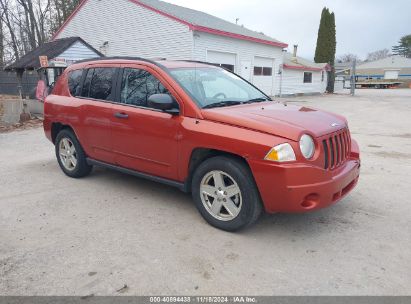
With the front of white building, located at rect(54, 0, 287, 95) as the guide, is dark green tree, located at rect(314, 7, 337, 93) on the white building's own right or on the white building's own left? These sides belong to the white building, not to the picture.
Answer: on the white building's own left

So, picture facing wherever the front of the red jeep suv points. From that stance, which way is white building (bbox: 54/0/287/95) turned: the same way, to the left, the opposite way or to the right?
the same way

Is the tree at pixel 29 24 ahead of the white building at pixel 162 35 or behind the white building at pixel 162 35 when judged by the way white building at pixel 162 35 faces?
behind

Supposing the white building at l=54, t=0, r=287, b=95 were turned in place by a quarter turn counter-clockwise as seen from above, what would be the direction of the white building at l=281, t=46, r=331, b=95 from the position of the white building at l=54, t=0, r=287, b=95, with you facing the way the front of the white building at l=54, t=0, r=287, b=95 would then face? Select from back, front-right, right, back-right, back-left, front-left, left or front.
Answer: front

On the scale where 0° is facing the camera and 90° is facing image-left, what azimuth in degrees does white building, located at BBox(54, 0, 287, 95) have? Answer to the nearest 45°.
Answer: approximately 315°

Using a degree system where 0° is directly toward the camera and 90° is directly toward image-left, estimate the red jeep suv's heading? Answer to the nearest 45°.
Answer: approximately 315°

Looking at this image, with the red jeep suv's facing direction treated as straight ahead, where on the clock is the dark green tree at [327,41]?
The dark green tree is roughly at 8 o'clock from the red jeep suv.

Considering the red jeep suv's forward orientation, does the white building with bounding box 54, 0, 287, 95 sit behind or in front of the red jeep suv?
behind

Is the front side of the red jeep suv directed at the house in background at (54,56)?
no

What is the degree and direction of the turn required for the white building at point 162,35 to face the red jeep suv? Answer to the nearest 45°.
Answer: approximately 45° to its right

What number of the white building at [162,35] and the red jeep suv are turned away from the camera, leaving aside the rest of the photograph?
0
